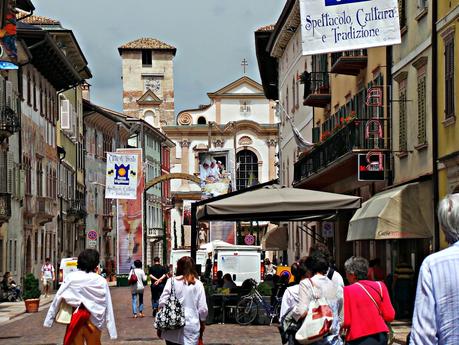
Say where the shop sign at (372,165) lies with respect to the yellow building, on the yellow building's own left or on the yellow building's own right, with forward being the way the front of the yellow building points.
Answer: on the yellow building's own right

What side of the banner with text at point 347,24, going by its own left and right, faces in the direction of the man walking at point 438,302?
front

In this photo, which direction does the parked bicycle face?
to the viewer's left

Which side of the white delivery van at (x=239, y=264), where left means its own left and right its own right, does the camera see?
back

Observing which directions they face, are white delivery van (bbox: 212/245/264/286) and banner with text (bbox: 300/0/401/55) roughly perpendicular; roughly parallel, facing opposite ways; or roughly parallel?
roughly parallel, facing opposite ways

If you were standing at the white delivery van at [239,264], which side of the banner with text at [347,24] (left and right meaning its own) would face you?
back

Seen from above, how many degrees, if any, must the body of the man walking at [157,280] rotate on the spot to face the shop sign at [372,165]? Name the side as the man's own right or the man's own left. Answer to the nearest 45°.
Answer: approximately 90° to the man's own right

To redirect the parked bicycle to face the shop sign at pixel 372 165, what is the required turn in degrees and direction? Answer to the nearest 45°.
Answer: approximately 135° to its right

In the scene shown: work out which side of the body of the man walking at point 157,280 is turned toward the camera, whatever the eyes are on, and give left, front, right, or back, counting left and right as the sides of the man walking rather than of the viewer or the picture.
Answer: back

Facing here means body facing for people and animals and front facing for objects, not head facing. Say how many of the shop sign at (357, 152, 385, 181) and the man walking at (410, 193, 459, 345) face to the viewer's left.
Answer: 0

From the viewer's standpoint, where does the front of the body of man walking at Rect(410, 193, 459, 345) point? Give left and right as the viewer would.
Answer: facing away from the viewer

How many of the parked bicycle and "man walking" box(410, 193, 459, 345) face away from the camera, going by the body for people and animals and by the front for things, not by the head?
1

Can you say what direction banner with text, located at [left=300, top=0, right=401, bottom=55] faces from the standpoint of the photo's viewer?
facing the viewer
